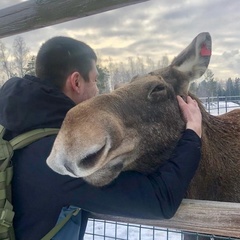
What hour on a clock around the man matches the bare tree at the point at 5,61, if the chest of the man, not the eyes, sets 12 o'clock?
The bare tree is roughly at 10 o'clock from the man.

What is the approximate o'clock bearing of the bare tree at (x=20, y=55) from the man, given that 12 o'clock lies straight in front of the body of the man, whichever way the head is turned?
The bare tree is roughly at 10 o'clock from the man.

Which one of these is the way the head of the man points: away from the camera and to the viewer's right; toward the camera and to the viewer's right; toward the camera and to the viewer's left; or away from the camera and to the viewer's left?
away from the camera and to the viewer's right

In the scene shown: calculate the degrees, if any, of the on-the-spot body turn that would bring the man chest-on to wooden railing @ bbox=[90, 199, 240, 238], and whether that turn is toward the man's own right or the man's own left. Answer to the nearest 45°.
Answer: approximately 90° to the man's own right

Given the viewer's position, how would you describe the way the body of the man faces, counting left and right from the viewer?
facing away from the viewer and to the right of the viewer
